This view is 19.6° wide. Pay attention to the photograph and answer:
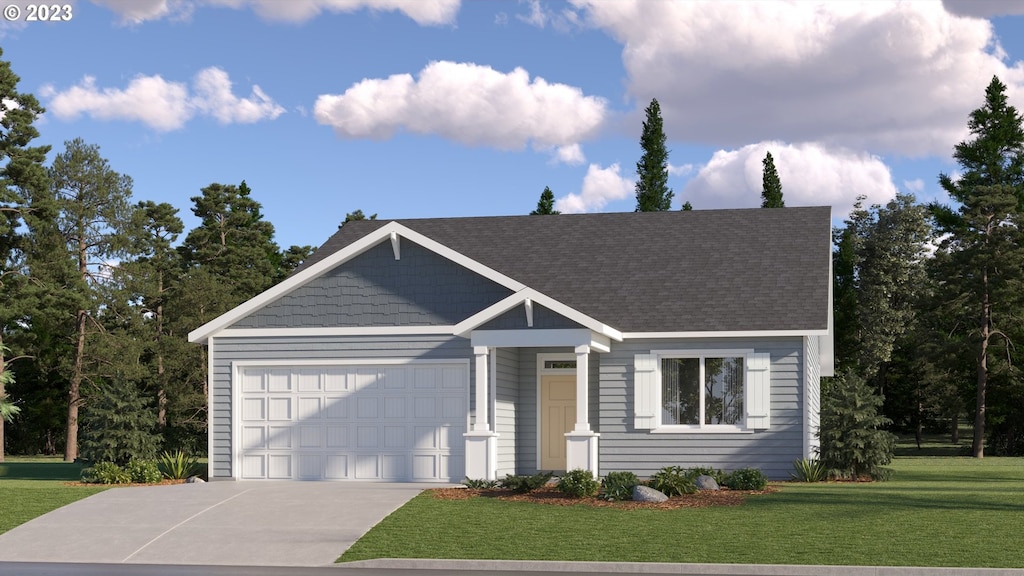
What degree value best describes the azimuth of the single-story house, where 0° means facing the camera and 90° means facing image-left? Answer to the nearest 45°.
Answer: approximately 0°

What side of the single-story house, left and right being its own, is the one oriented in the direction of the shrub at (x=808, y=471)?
left

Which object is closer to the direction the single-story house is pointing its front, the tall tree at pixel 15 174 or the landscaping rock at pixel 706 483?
the landscaping rock

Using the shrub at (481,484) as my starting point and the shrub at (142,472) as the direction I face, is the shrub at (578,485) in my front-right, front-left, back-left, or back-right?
back-left

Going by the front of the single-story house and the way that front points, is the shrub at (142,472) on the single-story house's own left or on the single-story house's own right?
on the single-story house's own right

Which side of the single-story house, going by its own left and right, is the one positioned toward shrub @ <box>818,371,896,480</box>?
left
